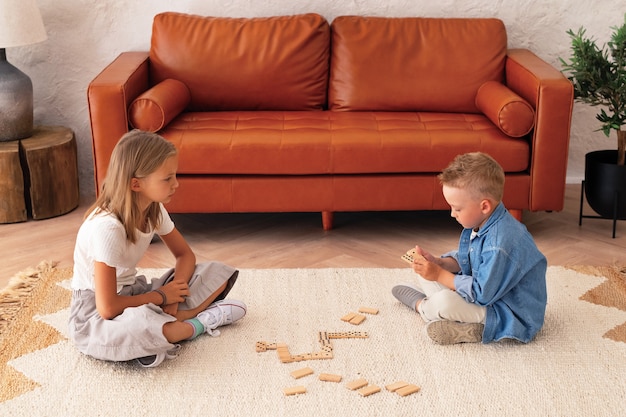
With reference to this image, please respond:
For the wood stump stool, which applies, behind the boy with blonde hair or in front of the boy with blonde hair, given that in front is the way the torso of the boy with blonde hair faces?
in front

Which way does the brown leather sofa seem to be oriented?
toward the camera

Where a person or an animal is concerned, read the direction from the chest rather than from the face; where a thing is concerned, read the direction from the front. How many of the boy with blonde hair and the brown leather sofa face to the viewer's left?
1

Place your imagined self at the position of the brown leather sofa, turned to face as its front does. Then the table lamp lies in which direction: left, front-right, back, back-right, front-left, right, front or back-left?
right

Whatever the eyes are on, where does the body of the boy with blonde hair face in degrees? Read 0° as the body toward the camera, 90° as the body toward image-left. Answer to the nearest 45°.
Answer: approximately 90°

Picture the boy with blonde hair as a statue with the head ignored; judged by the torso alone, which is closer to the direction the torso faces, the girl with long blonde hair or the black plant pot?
the girl with long blonde hair

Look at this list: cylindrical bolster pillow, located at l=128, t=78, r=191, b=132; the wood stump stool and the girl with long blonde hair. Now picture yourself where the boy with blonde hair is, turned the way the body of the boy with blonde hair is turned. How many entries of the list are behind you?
0

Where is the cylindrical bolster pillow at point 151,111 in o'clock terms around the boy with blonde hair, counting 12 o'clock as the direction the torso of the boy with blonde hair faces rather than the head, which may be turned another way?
The cylindrical bolster pillow is roughly at 1 o'clock from the boy with blonde hair.

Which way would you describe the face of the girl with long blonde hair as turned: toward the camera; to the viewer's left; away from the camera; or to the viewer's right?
to the viewer's right

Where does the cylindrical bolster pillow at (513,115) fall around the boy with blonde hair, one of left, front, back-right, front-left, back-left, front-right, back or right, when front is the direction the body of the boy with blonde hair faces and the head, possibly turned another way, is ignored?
right

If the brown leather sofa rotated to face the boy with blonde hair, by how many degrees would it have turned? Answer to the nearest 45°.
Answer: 0° — it already faces them

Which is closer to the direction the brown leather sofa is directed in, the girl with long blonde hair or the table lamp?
the girl with long blonde hair

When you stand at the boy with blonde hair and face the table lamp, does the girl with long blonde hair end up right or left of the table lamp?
left

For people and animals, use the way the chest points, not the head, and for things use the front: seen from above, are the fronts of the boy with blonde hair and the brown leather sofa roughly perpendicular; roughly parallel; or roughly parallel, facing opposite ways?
roughly perpendicular

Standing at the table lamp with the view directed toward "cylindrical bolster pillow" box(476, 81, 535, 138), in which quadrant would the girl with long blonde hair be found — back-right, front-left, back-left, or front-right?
front-right

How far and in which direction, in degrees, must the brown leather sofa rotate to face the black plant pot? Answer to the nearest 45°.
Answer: approximately 90° to its left
